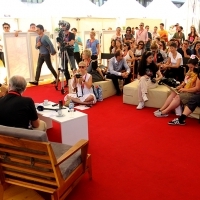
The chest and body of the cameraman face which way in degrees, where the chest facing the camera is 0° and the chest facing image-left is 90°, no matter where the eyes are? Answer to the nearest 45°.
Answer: approximately 45°

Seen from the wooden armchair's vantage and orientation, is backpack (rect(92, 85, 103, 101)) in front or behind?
in front

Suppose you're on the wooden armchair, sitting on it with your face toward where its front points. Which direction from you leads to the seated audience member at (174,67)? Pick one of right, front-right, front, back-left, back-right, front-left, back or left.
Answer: front

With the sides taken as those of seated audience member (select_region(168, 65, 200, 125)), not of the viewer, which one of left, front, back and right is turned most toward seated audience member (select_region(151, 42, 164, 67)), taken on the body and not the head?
right

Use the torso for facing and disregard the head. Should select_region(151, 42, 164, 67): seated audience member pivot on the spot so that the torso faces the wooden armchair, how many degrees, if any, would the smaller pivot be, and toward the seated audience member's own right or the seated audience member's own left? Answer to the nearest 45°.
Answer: approximately 45° to the seated audience member's own left

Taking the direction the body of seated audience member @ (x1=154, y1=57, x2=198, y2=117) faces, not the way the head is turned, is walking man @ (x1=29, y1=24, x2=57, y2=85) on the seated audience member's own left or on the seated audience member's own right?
on the seated audience member's own right

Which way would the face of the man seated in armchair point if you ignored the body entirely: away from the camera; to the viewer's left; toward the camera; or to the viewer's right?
away from the camera

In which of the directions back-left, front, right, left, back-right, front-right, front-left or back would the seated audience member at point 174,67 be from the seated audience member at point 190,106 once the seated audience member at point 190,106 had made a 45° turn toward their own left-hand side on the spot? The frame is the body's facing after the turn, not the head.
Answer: back-right

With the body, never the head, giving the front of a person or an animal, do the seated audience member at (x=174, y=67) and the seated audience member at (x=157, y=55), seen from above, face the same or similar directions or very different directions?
same or similar directions

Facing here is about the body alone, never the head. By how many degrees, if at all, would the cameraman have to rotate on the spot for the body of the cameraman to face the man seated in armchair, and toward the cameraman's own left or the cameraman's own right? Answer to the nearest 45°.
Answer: approximately 45° to the cameraman's own left

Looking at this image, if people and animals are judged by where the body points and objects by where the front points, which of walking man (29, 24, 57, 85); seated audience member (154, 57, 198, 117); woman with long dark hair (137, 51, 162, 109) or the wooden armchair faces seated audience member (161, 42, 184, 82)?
the wooden armchair

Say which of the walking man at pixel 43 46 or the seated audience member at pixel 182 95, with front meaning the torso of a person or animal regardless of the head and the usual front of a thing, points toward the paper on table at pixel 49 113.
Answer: the seated audience member

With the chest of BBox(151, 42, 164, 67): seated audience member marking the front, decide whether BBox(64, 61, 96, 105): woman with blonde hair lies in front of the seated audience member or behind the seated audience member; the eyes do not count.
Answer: in front

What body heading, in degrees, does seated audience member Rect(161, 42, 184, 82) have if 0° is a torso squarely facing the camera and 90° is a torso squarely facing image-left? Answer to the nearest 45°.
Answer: approximately 45°

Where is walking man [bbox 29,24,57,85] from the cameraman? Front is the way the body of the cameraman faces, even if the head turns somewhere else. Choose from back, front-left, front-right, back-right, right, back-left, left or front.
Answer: right

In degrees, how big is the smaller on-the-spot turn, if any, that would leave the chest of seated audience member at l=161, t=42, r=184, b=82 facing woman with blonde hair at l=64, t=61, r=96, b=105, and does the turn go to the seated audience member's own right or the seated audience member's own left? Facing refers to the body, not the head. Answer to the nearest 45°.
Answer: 0° — they already face them

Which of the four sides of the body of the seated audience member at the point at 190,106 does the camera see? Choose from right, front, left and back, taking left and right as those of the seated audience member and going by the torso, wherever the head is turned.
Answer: left

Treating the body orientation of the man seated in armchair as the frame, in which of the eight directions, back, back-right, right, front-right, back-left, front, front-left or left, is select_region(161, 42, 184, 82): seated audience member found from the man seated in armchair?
front
